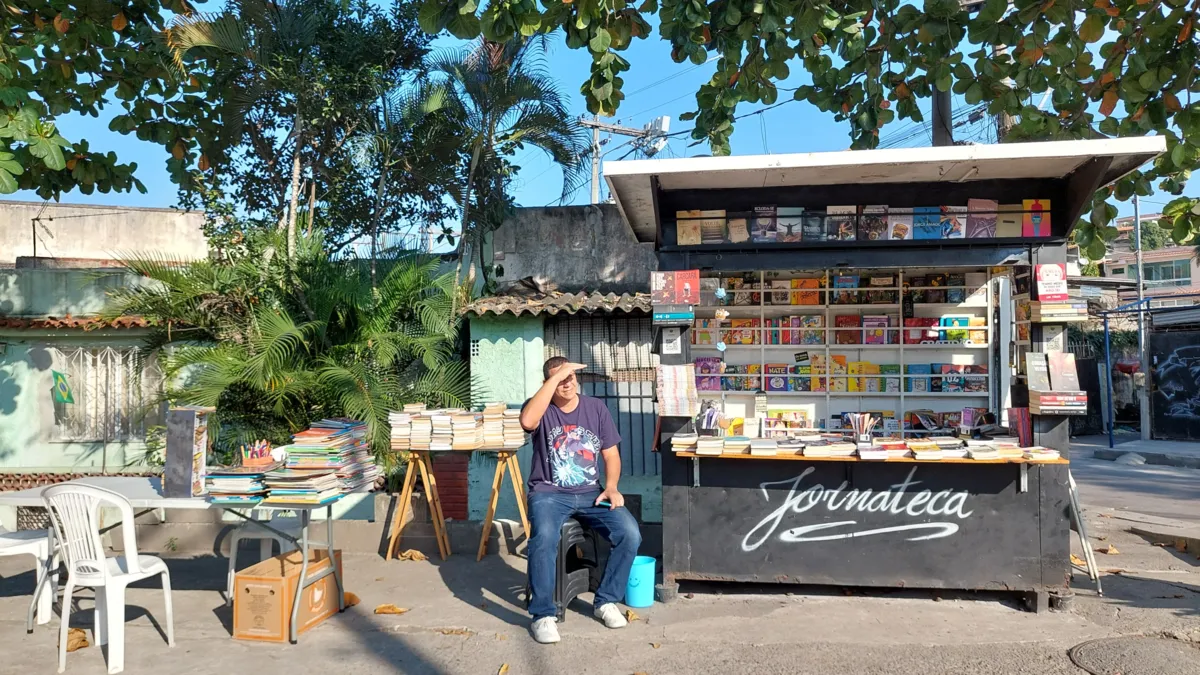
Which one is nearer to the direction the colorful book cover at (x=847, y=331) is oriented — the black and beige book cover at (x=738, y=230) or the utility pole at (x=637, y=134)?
the black and beige book cover

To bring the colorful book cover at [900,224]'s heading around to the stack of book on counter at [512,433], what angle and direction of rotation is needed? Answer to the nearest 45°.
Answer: approximately 90° to its right

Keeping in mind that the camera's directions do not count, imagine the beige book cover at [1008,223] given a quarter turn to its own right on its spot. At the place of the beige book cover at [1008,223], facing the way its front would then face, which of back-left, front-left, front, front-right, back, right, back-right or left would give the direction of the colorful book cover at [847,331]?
front-right

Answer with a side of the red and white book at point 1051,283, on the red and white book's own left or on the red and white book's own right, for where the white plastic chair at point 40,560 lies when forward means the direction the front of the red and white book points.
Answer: on the red and white book's own right

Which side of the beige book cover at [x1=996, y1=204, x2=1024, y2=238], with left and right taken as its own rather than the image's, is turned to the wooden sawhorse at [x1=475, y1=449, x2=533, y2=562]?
right

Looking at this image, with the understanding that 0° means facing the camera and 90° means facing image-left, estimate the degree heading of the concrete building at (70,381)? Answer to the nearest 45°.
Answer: approximately 0°

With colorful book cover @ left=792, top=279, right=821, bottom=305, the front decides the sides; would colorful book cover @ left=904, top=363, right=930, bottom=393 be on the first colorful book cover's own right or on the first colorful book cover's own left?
on the first colorful book cover's own left

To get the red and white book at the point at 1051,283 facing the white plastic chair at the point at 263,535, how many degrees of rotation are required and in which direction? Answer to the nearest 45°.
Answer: approximately 45° to its right

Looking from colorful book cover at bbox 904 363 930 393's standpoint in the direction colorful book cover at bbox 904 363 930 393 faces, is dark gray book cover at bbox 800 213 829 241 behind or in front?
in front

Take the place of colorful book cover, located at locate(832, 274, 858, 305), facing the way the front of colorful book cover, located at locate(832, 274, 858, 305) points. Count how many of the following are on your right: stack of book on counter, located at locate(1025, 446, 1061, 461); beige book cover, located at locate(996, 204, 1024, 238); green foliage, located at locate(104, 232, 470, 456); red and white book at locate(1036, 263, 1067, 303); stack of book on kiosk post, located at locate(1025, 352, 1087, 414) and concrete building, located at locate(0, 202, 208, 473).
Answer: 2
